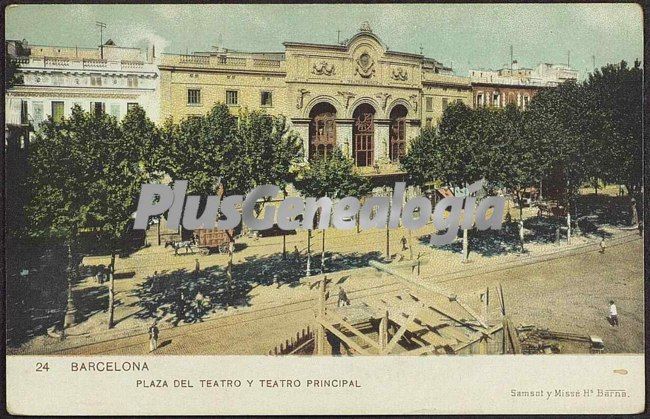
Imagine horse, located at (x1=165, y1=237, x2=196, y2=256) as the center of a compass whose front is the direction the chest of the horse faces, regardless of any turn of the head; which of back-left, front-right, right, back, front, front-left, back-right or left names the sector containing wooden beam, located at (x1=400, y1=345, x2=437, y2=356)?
back-left

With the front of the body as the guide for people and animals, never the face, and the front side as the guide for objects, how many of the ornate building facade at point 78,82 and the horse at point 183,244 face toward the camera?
1

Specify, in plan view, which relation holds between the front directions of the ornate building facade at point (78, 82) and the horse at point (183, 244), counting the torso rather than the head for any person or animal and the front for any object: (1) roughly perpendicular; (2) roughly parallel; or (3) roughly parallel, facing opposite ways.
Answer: roughly perpendicular

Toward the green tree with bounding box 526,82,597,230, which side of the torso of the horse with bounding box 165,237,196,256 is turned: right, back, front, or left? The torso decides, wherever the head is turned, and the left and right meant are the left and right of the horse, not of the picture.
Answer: back

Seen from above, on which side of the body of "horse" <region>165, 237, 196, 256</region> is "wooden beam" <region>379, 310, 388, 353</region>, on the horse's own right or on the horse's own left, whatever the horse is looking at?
on the horse's own left

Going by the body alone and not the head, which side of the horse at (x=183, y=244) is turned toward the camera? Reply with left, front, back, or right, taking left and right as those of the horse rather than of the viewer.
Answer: left

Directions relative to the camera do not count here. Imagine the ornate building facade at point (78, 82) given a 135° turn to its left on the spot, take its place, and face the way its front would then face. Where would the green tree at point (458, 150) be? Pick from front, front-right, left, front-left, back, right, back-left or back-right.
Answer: front-right

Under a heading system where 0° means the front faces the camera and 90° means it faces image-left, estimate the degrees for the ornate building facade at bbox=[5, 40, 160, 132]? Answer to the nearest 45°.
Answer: approximately 0°
